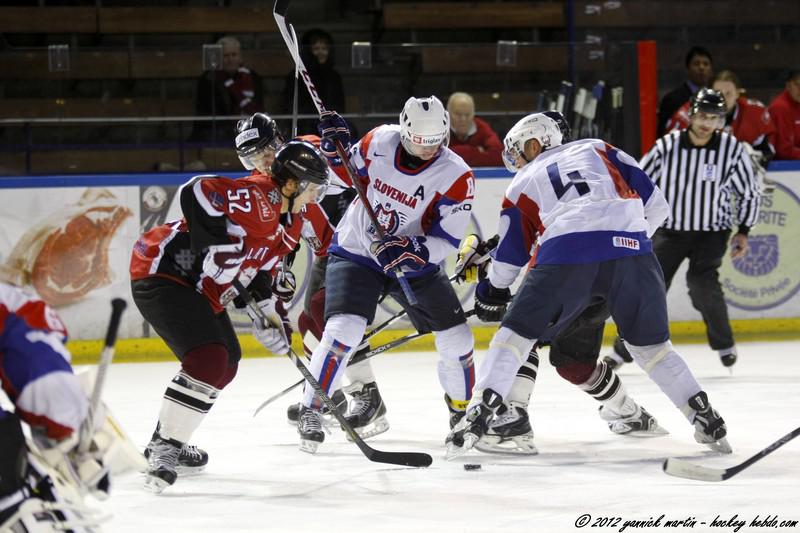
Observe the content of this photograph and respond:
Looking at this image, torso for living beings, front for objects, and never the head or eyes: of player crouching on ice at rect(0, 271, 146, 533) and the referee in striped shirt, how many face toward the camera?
1

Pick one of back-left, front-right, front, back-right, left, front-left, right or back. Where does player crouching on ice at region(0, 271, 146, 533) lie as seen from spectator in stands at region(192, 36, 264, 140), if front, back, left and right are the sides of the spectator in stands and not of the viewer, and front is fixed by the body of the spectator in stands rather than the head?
front

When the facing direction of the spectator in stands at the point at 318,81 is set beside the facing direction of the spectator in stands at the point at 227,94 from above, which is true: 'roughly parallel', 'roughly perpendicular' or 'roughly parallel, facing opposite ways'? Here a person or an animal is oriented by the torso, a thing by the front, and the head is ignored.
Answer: roughly parallel

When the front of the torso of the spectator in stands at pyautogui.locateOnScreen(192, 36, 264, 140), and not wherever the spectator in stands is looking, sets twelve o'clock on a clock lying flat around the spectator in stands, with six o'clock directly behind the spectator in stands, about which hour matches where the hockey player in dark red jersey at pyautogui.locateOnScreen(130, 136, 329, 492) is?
The hockey player in dark red jersey is roughly at 12 o'clock from the spectator in stands.

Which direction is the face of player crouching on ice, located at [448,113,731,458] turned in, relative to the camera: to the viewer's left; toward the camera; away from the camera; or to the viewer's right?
to the viewer's left

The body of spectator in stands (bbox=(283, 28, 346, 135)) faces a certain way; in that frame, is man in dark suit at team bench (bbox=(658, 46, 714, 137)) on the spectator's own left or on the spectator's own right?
on the spectator's own left

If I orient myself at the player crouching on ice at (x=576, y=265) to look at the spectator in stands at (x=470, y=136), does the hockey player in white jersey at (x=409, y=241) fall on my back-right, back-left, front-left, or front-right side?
front-left

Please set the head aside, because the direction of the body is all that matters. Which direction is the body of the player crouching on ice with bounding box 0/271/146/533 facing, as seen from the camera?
to the viewer's right

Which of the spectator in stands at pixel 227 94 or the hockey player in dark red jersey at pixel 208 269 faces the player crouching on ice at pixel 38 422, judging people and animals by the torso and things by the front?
the spectator in stands

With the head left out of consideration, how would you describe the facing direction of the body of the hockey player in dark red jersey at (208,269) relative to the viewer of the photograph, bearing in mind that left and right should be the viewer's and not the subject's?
facing to the right of the viewer

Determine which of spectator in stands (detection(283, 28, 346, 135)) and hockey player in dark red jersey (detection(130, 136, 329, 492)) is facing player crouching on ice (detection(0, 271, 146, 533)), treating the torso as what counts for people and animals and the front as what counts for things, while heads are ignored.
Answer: the spectator in stands

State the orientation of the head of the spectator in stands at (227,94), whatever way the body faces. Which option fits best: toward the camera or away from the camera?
toward the camera

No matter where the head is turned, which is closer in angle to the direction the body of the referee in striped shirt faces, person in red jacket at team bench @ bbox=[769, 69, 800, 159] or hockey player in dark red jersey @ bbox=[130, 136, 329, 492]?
the hockey player in dark red jersey

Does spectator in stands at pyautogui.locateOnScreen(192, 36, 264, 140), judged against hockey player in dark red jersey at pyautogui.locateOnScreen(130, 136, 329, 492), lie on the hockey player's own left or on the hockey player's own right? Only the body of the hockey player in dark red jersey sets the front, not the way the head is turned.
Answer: on the hockey player's own left

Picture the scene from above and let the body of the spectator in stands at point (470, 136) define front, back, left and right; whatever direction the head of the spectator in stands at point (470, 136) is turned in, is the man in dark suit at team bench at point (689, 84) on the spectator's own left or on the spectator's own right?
on the spectator's own left

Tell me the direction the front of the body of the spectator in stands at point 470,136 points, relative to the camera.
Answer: toward the camera

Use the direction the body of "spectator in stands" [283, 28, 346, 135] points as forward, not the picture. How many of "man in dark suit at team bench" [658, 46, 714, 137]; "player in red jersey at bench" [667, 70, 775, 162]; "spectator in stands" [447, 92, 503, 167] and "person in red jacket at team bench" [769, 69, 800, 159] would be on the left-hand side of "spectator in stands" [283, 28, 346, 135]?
4
